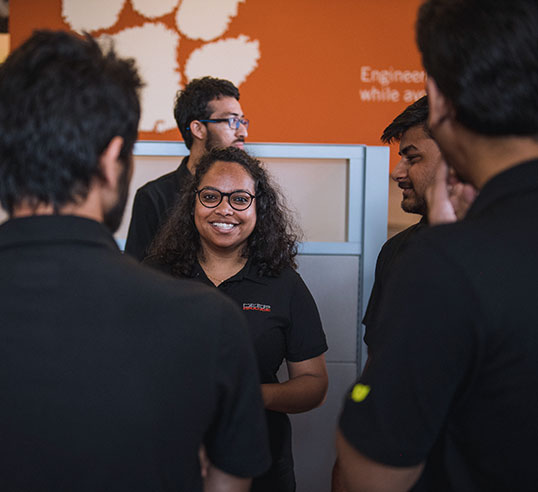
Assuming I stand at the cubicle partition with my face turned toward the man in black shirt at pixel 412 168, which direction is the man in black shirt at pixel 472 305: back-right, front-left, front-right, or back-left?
front-right

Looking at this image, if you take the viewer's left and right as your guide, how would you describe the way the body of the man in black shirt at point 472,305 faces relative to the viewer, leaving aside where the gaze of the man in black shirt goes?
facing away from the viewer and to the left of the viewer

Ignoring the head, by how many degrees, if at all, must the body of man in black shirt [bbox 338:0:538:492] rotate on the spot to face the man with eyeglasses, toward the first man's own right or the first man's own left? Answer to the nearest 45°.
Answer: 0° — they already face them

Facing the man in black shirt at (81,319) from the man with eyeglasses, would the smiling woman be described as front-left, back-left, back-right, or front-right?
front-left

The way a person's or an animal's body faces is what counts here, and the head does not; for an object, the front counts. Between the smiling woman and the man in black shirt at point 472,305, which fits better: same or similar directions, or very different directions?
very different directions

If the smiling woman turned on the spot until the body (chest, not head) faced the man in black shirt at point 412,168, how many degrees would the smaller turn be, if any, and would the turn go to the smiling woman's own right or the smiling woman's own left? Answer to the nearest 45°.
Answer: approximately 90° to the smiling woman's own left

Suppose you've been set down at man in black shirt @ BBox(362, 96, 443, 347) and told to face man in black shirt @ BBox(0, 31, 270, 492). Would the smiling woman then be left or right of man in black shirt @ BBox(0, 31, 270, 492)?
right

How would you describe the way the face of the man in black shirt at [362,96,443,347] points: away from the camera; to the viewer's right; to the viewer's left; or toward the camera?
to the viewer's left

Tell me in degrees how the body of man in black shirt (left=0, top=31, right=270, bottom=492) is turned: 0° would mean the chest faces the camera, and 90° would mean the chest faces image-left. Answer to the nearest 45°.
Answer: approximately 180°

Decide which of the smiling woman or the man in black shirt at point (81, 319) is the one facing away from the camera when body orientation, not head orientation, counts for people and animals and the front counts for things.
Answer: the man in black shirt

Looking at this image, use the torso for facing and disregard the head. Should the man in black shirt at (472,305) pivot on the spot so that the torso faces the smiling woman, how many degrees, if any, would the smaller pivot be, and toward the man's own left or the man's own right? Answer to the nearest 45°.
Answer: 0° — they already face them

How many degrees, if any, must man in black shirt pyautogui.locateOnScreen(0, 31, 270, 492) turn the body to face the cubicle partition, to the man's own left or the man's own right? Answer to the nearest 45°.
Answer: approximately 45° to the man's own right

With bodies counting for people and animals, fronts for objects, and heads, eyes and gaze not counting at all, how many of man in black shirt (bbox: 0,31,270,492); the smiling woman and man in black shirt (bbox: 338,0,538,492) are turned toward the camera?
1

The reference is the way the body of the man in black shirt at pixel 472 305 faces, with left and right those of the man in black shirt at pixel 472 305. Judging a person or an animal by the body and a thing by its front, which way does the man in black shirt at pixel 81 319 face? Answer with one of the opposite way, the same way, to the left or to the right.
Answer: the same way

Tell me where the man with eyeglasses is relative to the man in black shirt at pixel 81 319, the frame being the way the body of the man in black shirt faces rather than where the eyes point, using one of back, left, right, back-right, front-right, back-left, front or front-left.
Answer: front

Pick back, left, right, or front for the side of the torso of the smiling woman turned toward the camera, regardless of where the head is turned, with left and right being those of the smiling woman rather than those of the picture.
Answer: front

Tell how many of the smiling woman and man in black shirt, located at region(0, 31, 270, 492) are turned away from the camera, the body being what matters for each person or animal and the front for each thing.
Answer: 1
